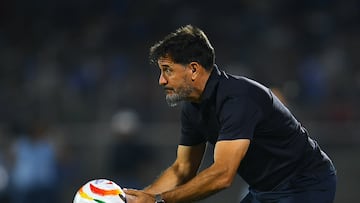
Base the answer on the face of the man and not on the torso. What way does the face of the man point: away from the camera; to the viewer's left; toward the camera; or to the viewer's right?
to the viewer's left

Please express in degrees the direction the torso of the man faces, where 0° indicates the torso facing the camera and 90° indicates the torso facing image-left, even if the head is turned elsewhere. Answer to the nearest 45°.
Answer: approximately 90°
